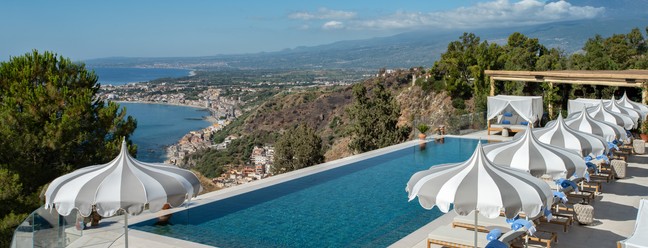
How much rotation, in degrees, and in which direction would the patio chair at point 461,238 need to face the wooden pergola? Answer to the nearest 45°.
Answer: approximately 90° to its right

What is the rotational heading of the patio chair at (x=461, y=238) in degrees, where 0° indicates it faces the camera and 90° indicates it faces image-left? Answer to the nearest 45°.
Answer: approximately 90°

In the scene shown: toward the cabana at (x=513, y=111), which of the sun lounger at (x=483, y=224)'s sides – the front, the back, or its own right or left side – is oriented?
right

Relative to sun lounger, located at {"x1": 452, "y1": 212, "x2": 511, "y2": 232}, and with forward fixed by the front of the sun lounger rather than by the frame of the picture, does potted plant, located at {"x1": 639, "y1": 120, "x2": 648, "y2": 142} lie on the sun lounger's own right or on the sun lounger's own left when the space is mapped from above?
on the sun lounger's own right

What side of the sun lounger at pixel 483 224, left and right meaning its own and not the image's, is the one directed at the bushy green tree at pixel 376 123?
right

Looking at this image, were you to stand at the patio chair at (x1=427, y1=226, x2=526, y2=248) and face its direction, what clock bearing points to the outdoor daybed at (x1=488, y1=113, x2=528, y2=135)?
The outdoor daybed is roughly at 3 o'clock from the patio chair.

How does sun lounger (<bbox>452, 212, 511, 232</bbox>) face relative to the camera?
to the viewer's left

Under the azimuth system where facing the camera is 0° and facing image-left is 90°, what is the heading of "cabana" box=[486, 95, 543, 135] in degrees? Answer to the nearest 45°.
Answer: approximately 0°

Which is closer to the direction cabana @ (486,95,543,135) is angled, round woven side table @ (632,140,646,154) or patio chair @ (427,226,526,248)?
the patio chair

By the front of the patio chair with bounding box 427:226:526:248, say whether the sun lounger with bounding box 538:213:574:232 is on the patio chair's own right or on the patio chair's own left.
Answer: on the patio chair's own right

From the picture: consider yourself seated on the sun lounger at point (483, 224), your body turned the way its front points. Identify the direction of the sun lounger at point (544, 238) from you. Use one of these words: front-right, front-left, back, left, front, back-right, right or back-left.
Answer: back
